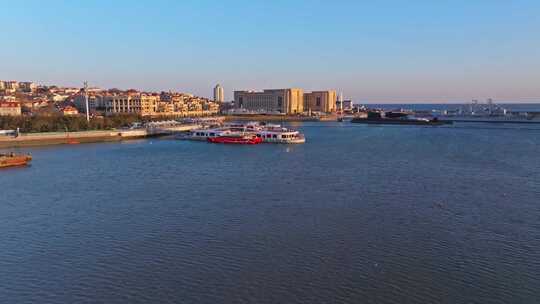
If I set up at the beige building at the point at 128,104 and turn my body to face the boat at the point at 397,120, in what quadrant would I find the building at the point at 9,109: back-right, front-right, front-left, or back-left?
back-right

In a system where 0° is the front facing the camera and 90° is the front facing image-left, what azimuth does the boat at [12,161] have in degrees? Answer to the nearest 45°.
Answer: approximately 270°

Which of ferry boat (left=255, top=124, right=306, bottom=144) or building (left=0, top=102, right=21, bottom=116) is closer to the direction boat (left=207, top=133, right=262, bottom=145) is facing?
the building

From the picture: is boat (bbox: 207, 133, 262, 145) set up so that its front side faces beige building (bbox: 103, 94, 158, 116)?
no

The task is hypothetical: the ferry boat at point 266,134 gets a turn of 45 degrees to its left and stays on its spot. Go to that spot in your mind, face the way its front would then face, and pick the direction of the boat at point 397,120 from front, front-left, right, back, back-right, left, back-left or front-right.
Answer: front

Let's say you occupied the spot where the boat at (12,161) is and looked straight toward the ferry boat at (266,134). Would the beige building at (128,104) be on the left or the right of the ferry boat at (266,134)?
left

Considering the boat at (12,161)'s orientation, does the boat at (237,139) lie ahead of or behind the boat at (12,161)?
ahead

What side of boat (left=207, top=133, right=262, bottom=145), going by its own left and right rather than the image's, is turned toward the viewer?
left
